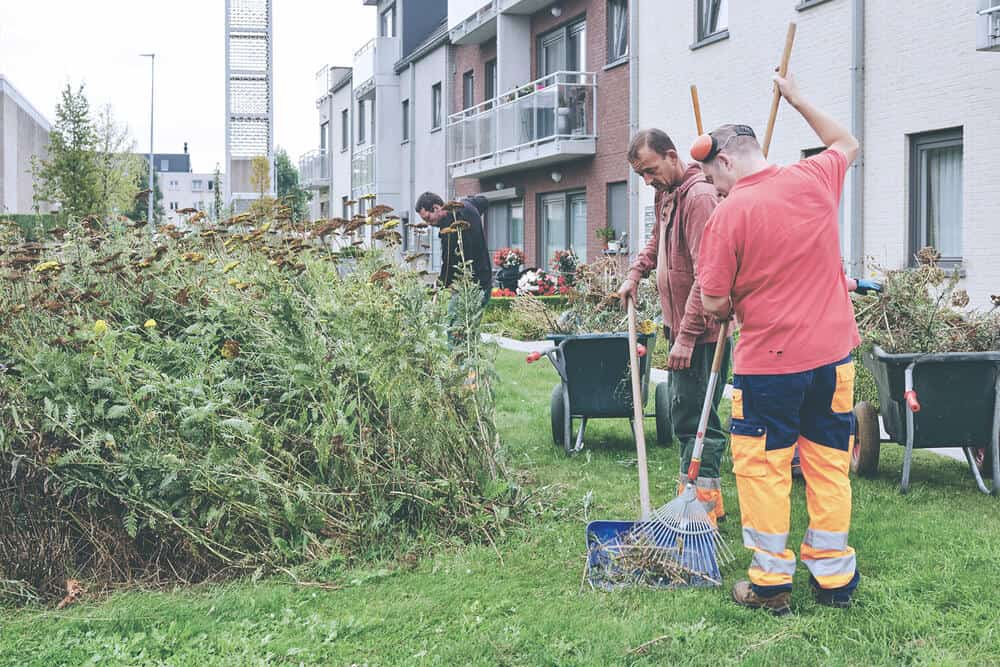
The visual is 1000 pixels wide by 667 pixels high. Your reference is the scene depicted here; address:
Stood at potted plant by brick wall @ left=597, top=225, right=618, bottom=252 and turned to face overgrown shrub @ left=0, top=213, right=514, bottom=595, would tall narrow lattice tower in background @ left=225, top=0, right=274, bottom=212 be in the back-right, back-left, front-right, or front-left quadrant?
back-right

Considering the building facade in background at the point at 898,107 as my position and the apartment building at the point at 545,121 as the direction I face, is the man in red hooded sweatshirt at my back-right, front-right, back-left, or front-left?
back-left

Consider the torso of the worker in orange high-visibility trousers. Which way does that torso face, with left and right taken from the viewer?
facing away from the viewer and to the left of the viewer

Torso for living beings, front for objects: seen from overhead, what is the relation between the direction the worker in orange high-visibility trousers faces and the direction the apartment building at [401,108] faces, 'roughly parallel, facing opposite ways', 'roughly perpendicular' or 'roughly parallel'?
roughly perpendicular

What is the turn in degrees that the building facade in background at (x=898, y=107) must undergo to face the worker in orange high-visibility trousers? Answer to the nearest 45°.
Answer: approximately 45° to its left

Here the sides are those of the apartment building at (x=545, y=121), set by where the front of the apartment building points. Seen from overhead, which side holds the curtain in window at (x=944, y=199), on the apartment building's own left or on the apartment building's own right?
on the apartment building's own left

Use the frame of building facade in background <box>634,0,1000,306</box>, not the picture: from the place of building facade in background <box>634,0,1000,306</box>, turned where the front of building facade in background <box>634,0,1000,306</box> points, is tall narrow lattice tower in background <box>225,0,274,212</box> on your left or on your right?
on your right

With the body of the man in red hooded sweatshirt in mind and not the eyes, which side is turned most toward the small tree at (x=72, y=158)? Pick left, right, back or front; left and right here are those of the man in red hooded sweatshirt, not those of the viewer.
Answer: right

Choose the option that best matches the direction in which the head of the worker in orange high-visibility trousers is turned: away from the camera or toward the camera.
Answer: away from the camera

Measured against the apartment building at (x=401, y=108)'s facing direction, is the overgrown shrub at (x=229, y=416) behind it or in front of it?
in front

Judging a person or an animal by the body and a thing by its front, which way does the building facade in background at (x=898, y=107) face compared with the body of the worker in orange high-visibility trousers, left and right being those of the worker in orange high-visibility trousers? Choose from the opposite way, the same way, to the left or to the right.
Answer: to the left
